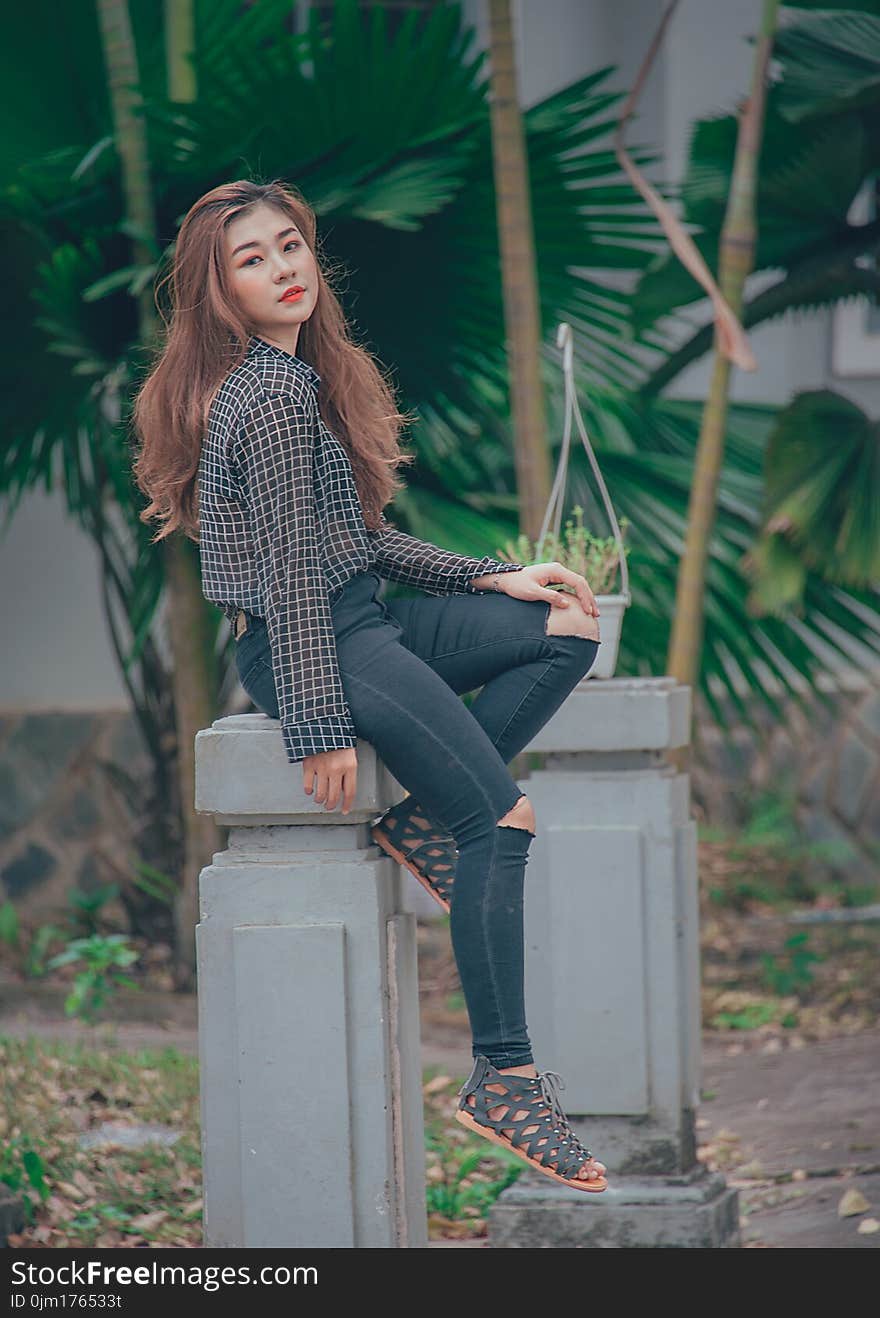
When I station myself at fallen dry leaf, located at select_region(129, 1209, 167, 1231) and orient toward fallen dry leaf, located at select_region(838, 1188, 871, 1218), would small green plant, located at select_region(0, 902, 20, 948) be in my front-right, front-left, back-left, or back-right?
back-left

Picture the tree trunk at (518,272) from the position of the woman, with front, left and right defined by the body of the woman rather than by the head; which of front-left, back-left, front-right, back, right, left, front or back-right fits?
left

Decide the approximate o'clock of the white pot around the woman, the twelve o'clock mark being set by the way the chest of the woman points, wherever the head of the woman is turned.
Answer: The white pot is roughly at 10 o'clock from the woman.

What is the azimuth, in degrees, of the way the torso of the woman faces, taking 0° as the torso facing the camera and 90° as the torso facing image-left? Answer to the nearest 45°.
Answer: approximately 270°

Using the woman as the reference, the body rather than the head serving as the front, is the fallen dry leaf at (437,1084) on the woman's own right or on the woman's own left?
on the woman's own left

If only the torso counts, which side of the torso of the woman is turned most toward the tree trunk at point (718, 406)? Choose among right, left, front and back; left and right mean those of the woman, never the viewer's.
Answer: left

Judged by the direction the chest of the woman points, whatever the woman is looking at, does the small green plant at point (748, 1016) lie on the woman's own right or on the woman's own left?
on the woman's own left
